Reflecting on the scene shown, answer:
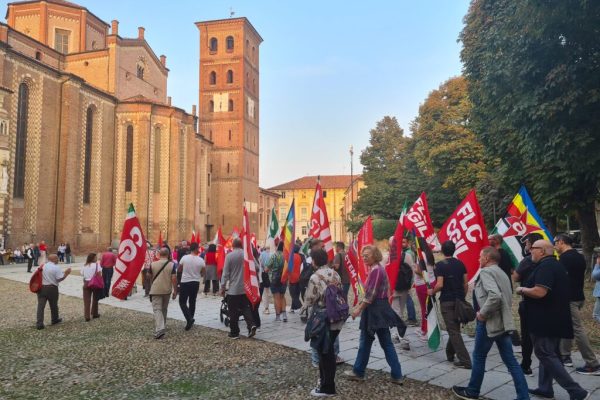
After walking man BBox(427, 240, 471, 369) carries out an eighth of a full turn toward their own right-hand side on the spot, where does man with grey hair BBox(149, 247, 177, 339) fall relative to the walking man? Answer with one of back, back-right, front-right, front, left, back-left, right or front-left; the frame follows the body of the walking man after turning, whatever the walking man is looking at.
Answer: left

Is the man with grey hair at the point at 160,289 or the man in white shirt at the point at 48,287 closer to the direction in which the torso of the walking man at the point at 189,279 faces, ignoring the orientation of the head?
the man in white shirt

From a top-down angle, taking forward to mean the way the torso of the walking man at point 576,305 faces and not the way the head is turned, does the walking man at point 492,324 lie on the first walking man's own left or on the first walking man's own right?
on the first walking man's own left

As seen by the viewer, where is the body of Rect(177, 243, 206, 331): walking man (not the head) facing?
away from the camera

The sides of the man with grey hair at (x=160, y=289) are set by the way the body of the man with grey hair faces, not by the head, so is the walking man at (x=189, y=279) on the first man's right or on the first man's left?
on the first man's right

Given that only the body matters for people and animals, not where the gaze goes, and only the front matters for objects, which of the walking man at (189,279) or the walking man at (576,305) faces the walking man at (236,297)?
the walking man at (576,305)

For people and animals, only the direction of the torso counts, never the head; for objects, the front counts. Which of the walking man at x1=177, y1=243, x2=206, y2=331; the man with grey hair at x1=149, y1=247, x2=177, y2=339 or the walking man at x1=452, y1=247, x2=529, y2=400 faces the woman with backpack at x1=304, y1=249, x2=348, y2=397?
the walking man at x1=452, y1=247, x2=529, y2=400

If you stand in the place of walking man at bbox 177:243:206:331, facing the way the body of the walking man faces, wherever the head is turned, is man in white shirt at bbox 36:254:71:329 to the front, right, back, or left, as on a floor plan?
left

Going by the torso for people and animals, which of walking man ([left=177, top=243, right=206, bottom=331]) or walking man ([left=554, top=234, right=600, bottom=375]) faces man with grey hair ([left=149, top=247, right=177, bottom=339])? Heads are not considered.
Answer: walking man ([left=554, top=234, right=600, bottom=375])

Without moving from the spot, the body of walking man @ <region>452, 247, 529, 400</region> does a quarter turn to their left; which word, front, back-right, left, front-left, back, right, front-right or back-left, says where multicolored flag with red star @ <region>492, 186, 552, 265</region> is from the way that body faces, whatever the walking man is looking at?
back

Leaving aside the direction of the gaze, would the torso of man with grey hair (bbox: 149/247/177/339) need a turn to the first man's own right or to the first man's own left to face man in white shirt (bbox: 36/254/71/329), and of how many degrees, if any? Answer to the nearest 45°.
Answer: approximately 45° to the first man's own left

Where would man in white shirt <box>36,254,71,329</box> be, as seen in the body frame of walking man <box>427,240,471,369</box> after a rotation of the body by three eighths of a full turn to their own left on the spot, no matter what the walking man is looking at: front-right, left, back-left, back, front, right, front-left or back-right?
right

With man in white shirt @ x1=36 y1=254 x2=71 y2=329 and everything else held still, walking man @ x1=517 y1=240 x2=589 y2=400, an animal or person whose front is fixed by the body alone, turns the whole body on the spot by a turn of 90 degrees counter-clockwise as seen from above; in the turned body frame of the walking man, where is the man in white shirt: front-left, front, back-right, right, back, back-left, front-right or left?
right

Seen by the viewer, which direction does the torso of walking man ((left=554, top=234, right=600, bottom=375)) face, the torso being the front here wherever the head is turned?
to the viewer's left

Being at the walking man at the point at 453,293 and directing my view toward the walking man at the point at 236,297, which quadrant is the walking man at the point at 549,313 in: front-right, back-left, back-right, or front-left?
back-left

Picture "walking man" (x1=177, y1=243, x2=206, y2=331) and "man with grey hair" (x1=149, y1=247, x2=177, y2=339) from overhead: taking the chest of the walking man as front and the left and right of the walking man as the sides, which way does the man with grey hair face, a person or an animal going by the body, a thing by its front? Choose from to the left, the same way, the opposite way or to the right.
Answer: the same way

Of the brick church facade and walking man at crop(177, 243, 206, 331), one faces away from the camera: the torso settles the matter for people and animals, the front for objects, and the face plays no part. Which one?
the walking man

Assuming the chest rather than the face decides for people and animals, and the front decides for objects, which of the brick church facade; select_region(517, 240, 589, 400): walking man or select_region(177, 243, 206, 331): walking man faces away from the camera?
select_region(177, 243, 206, 331): walking man

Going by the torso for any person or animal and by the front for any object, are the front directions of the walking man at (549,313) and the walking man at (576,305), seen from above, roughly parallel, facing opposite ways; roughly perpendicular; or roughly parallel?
roughly parallel

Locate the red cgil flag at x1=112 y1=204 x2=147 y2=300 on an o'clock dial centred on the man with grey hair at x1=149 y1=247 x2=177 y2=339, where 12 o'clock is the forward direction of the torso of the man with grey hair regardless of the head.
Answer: The red cgil flag is roughly at 11 o'clock from the man with grey hair.

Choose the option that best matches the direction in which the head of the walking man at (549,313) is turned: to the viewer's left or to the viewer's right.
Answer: to the viewer's left

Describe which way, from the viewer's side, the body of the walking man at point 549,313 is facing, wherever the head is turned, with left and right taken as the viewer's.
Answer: facing to the left of the viewer

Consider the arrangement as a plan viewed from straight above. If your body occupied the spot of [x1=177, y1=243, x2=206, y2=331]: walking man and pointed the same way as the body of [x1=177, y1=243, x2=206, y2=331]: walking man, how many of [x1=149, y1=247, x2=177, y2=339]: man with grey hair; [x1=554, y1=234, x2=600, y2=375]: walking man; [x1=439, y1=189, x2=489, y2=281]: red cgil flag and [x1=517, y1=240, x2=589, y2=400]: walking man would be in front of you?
0
